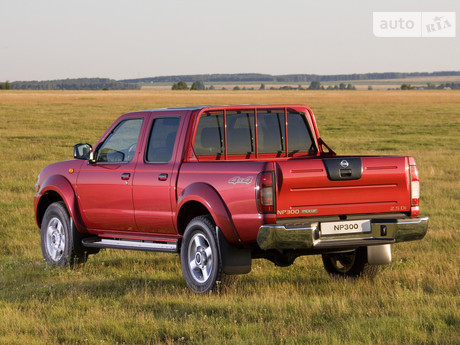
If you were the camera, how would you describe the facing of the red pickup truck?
facing away from the viewer and to the left of the viewer
